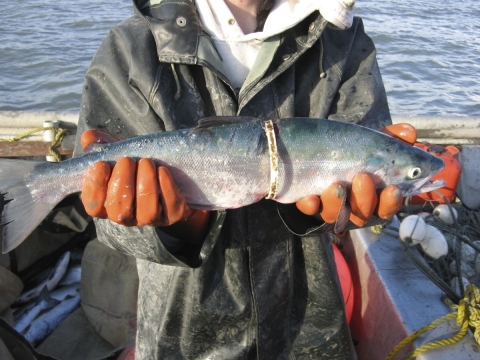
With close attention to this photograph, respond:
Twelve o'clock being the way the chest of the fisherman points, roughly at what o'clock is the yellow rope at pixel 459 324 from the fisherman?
The yellow rope is roughly at 9 o'clock from the fisherman.

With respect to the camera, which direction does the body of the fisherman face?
toward the camera

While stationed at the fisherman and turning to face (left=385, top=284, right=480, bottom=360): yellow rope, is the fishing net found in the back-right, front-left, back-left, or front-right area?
front-left

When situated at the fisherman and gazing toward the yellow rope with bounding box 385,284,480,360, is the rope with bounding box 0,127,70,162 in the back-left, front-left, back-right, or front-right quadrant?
back-left

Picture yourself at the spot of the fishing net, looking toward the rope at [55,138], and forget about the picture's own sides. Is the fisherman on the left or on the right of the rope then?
left

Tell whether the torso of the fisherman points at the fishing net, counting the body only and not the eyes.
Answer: no

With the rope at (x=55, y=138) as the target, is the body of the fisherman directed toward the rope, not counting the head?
no

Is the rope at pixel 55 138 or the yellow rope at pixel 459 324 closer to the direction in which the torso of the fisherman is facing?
the yellow rope
